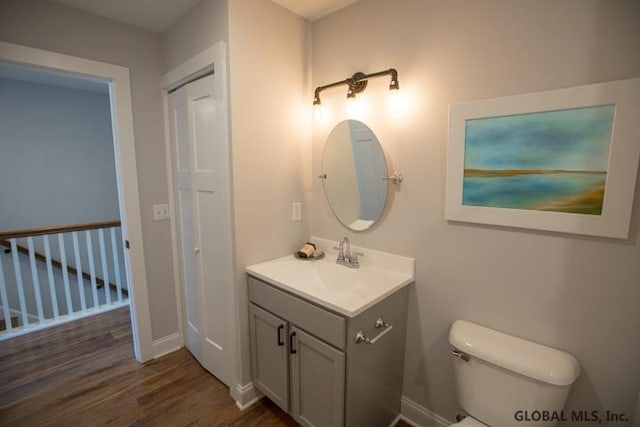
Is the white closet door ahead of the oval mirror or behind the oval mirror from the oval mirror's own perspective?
ahead

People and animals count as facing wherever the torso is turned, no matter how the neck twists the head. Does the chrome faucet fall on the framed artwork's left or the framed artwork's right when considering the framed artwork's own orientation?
on its right

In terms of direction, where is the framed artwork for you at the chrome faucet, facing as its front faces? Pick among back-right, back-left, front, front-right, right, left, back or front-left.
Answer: left

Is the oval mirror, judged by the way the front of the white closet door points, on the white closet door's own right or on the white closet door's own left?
on the white closet door's own left

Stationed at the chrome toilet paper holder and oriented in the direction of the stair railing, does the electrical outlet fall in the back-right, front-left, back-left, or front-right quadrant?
front-right

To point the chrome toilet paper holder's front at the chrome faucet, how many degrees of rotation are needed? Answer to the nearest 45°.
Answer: approximately 135° to its left

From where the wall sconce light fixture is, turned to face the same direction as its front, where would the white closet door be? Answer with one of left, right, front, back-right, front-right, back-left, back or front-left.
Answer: front-right

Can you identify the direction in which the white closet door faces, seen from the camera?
facing the viewer and to the left of the viewer

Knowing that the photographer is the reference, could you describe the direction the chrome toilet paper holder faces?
facing the viewer and to the right of the viewer
